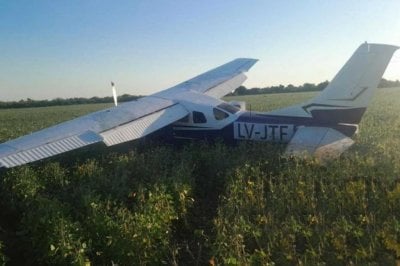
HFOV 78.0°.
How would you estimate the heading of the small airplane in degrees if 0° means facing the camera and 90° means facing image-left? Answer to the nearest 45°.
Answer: approximately 135°
